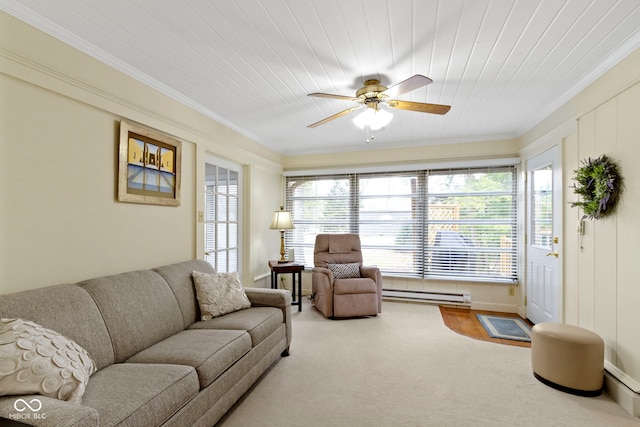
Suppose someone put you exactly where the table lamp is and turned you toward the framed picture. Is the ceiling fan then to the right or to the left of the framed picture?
left

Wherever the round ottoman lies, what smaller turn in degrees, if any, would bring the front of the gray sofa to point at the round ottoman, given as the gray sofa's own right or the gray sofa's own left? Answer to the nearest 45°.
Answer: approximately 45° to the gray sofa's own left

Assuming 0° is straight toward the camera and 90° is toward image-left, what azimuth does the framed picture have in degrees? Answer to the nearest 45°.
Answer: approximately 315°

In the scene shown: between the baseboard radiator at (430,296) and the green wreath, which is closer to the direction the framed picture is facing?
the green wreath

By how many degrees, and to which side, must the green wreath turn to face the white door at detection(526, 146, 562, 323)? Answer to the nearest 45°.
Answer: approximately 135° to its right

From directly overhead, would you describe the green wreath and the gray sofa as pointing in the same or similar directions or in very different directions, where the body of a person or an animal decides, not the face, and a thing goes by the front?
very different directions

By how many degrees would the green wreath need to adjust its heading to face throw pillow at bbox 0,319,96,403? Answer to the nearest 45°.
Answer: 0° — it already faces it

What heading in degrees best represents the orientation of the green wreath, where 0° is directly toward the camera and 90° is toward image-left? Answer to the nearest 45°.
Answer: approximately 45°

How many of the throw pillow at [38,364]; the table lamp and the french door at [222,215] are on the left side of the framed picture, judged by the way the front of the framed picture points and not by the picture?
2

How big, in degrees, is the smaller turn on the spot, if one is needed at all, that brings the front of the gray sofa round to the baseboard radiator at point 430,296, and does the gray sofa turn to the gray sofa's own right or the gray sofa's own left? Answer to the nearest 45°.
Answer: approximately 45° to the gray sofa's own left

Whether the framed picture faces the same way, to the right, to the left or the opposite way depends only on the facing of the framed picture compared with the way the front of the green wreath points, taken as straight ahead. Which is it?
the opposite way

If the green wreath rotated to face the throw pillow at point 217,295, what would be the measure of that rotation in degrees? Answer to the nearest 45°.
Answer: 0° — it already faces it
